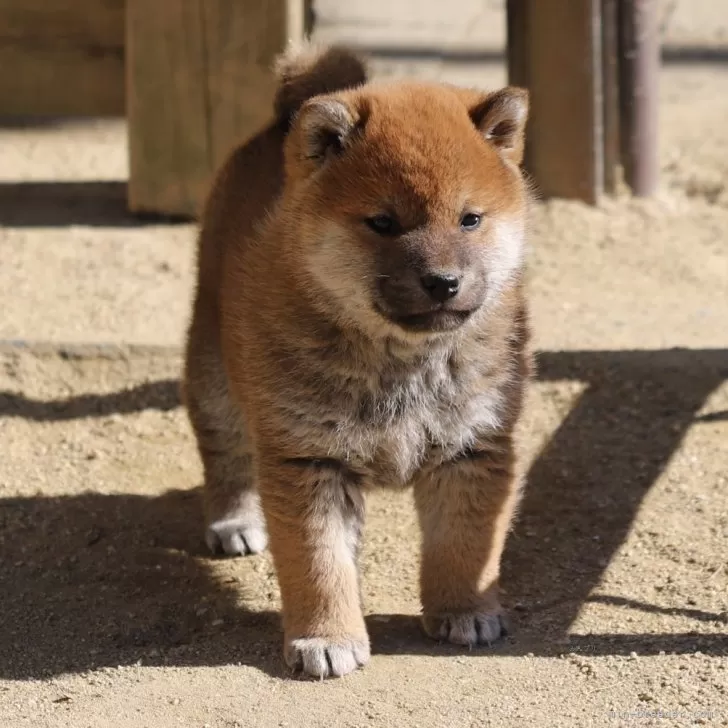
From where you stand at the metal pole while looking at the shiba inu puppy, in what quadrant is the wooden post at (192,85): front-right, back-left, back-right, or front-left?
front-right

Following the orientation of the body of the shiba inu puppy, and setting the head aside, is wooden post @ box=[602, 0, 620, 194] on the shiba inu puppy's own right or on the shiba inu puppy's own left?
on the shiba inu puppy's own left

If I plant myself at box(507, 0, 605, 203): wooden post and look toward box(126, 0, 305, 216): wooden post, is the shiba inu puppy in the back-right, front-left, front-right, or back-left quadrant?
front-left

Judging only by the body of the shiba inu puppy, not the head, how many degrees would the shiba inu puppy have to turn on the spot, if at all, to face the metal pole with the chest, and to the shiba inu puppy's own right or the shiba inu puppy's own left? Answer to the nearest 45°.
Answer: approximately 135° to the shiba inu puppy's own left

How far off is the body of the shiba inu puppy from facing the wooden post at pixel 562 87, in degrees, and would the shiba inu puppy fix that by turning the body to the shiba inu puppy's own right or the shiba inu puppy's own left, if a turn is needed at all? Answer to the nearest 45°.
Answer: approximately 135° to the shiba inu puppy's own left

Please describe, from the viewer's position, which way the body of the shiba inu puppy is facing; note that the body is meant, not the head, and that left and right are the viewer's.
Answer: facing the viewer and to the right of the viewer

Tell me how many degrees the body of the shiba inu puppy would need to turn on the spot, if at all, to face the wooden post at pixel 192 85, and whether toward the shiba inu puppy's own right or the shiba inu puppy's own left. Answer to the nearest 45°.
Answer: approximately 135° to the shiba inu puppy's own left
